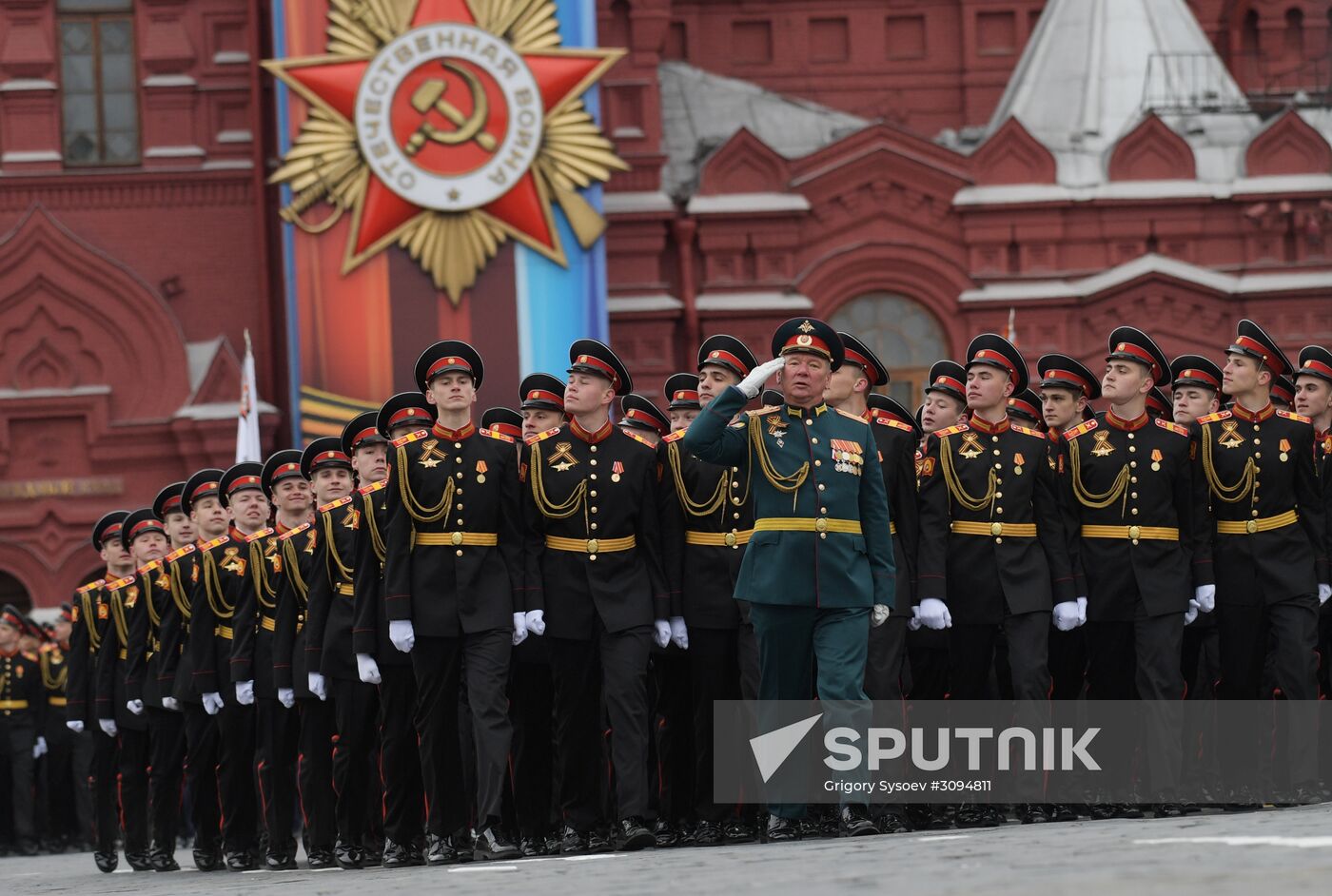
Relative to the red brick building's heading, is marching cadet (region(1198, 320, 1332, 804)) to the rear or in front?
in front

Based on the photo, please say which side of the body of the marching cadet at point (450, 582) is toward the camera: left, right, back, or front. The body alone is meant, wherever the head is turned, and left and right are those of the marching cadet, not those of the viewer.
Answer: front

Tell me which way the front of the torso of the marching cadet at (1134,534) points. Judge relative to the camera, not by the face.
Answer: toward the camera

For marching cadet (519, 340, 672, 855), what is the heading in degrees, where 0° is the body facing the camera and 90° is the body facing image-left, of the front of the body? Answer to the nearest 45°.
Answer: approximately 0°

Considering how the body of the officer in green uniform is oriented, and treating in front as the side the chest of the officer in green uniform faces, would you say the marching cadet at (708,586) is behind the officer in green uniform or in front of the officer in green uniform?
behind

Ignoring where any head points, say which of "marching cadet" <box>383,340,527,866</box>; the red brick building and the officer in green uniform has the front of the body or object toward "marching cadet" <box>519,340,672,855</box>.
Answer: the red brick building

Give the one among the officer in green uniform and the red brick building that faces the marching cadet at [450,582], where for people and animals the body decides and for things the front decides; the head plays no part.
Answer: the red brick building

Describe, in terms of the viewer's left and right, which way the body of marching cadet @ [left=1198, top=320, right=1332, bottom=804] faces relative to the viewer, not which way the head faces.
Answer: facing the viewer

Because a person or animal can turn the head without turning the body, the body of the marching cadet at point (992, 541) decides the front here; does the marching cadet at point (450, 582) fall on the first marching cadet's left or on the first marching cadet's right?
on the first marching cadet's right
